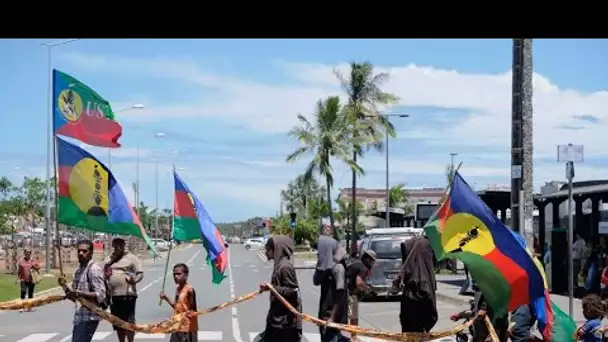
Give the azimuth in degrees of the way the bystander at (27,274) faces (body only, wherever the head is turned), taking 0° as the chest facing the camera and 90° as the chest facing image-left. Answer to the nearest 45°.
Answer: approximately 0°

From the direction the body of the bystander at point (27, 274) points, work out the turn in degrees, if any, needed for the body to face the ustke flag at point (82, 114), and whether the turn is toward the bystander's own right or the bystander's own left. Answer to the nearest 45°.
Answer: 0° — they already face it

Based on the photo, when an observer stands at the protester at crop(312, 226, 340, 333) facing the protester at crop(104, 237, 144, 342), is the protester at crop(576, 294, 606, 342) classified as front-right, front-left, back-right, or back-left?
back-left

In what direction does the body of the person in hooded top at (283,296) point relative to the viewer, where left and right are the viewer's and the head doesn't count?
facing to the left of the viewer

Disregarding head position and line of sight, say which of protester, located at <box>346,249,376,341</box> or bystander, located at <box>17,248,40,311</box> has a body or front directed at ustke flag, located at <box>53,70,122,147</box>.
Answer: bystander, located at <box>17,248,40,311</box>

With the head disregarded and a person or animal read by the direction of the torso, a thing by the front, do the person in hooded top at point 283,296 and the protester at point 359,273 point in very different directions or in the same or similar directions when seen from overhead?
very different directions

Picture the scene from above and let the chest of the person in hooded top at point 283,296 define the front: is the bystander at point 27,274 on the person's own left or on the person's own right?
on the person's own right
